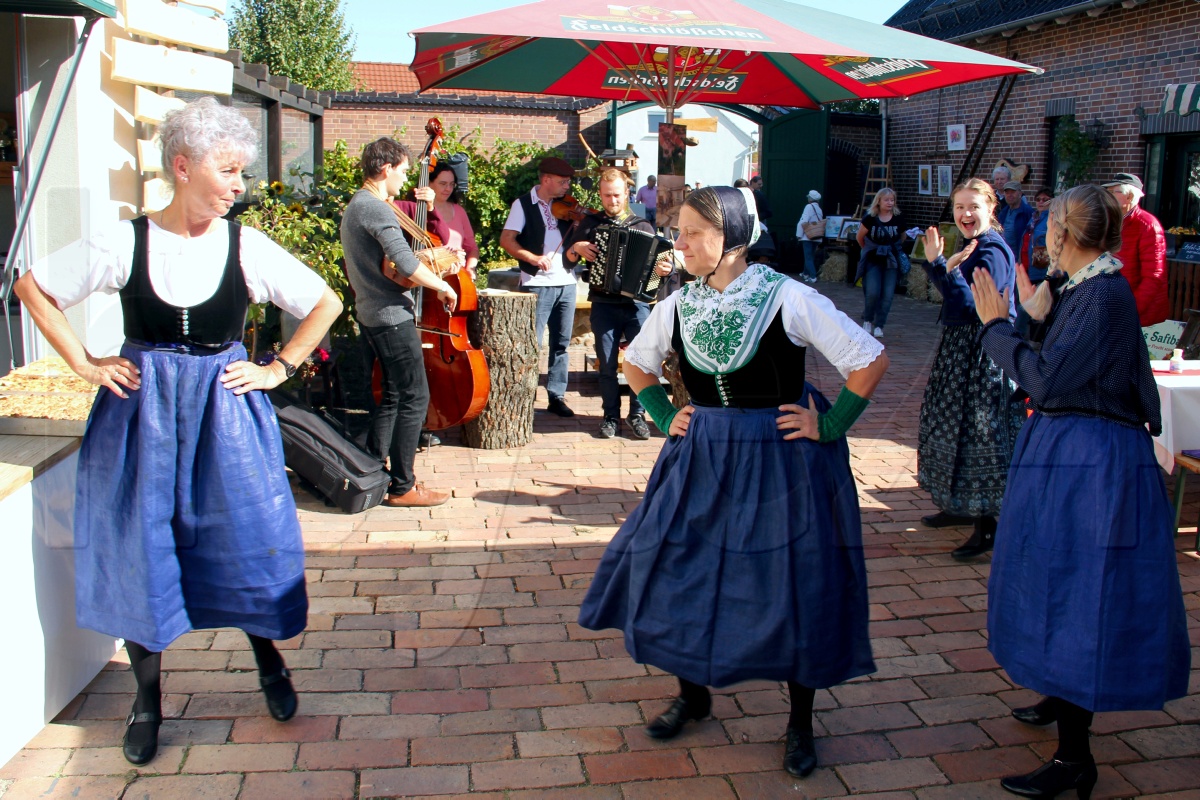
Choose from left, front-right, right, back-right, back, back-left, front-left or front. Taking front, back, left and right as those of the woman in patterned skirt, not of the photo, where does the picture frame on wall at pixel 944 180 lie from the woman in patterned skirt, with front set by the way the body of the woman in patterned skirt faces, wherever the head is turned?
back-right

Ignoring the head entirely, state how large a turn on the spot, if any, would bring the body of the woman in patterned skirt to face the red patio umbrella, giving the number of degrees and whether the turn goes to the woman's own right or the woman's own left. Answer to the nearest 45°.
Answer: approximately 90° to the woman's own right

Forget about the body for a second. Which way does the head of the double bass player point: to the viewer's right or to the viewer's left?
to the viewer's right

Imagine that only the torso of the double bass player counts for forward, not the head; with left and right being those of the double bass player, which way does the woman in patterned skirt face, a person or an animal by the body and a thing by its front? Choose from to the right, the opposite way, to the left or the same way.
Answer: the opposite way

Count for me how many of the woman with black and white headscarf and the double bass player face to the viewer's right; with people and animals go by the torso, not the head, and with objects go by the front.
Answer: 1

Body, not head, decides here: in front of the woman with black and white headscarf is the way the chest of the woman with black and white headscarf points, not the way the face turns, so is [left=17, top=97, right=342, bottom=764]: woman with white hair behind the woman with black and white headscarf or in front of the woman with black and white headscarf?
in front

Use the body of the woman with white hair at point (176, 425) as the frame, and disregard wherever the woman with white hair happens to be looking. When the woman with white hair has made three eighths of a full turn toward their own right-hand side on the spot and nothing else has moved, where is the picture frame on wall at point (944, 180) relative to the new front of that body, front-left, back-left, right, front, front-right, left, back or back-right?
right

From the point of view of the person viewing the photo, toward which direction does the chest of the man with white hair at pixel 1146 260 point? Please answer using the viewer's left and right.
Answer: facing to the left of the viewer

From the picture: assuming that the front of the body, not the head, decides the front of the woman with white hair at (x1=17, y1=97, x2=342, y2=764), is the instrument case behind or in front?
behind

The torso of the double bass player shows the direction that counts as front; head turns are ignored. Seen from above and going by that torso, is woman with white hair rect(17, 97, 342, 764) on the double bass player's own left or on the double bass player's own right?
on the double bass player's own right

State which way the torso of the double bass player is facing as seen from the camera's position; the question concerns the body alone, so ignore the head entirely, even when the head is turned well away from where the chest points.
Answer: to the viewer's right
